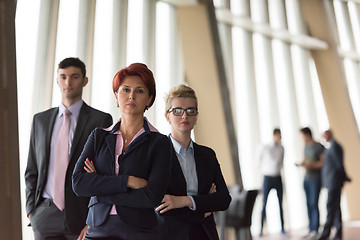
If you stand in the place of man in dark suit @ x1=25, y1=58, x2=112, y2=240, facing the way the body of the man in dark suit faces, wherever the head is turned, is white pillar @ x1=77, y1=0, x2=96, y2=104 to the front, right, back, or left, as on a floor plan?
back

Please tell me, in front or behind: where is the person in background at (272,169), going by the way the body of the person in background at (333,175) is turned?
in front

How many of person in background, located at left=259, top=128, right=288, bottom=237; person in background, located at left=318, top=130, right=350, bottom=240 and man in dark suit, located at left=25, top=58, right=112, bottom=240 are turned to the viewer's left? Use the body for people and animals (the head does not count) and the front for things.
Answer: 1

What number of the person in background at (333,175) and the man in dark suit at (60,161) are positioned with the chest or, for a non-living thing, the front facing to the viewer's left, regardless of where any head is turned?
1

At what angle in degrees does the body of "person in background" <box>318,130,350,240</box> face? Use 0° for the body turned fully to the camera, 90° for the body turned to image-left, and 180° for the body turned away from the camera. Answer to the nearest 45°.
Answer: approximately 90°

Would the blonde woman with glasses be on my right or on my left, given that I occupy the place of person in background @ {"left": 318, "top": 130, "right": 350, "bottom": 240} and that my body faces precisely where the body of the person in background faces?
on my left

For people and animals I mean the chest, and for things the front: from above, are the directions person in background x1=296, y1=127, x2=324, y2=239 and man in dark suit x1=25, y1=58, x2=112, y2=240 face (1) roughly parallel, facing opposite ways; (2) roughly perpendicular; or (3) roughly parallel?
roughly perpendicular

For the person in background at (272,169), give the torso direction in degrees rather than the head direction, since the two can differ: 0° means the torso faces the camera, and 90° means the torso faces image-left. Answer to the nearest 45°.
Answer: approximately 315°

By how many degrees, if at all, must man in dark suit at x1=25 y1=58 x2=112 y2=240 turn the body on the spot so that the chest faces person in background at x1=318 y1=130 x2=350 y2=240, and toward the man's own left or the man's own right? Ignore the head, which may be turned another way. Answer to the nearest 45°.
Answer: approximately 135° to the man's own left

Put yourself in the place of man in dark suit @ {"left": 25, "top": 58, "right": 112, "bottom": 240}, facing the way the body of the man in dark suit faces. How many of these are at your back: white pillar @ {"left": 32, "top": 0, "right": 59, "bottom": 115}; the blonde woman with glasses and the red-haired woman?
1

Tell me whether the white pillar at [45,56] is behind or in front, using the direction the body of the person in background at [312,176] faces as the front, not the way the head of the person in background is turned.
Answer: in front
